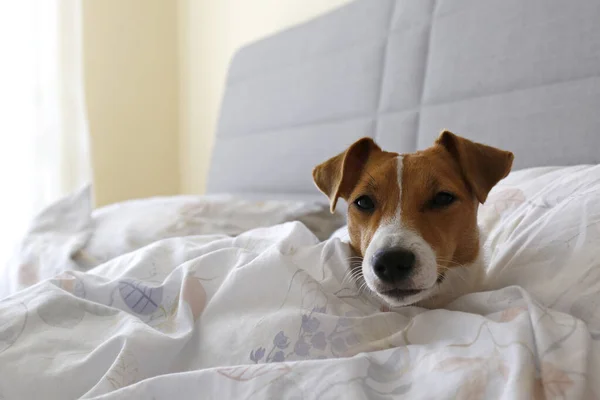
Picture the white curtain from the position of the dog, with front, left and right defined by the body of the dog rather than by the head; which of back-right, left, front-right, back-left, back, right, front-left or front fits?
back-right

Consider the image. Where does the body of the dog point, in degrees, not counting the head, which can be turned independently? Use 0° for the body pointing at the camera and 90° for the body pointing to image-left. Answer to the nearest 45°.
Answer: approximately 0°

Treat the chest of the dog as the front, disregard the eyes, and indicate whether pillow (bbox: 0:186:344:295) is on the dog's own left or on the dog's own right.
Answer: on the dog's own right
